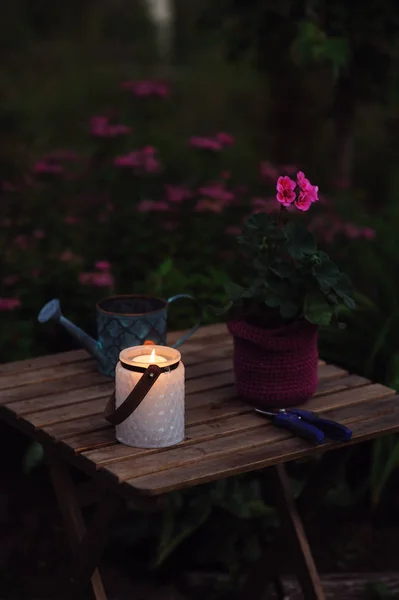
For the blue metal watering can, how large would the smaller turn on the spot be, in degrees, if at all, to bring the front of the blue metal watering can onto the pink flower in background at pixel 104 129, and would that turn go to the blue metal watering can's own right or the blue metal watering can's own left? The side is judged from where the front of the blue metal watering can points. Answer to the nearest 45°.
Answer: approximately 90° to the blue metal watering can's own right

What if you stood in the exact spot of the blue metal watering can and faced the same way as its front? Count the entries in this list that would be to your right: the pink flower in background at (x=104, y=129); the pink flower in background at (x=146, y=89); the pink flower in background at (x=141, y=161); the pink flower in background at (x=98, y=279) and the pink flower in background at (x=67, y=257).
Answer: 5

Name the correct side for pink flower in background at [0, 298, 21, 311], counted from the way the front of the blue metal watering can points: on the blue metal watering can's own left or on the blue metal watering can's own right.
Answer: on the blue metal watering can's own right

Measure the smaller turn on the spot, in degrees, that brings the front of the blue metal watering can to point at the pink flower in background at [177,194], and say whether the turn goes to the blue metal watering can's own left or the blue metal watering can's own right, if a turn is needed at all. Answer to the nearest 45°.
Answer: approximately 90° to the blue metal watering can's own right

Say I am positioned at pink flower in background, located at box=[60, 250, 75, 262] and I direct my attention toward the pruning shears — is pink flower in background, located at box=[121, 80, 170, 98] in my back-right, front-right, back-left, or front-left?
back-left

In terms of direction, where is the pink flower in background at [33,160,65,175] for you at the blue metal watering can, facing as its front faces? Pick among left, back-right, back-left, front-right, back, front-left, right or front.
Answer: right

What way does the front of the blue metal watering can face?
to the viewer's left

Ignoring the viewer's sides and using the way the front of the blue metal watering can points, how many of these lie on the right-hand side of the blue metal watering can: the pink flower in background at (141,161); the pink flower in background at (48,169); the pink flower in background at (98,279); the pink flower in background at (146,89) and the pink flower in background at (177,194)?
5

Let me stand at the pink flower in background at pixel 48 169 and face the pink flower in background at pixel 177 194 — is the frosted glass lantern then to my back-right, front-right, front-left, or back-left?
front-right

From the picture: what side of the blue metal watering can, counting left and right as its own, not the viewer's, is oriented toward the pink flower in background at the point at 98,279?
right

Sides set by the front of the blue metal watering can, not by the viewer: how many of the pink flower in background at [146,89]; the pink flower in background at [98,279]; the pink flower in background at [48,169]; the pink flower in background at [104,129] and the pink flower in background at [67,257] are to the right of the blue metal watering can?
5

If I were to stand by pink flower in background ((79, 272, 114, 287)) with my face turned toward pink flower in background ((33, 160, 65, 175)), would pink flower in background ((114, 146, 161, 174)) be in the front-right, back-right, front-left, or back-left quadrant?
front-right
